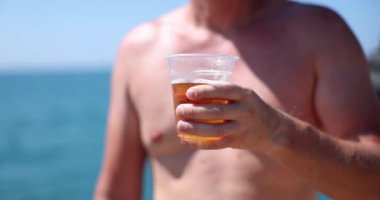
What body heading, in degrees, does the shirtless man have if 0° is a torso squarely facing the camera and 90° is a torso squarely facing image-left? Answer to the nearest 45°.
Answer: approximately 45°
